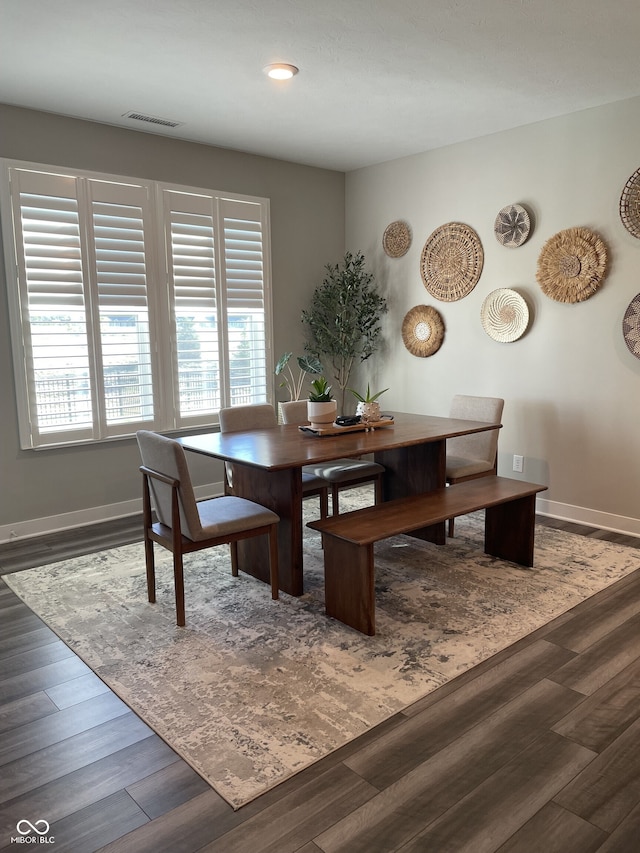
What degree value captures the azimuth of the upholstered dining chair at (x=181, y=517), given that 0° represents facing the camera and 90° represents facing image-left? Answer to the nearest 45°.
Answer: approximately 225°

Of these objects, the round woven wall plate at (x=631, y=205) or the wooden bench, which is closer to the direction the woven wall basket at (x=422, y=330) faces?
the wooden bench

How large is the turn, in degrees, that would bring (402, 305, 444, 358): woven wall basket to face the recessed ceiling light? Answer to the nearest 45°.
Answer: approximately 45° to its left

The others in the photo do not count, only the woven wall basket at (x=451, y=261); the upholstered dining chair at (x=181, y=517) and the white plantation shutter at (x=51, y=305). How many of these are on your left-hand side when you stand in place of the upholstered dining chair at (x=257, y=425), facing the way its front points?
1

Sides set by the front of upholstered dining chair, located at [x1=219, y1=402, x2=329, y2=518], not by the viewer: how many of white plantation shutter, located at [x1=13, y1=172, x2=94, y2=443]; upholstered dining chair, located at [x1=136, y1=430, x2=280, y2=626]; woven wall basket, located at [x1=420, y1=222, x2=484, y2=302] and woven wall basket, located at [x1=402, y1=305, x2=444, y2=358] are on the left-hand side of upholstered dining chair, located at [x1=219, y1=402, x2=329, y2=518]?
2

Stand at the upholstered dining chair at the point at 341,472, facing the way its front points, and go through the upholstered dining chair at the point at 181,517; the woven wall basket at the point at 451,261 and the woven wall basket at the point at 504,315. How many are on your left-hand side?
2

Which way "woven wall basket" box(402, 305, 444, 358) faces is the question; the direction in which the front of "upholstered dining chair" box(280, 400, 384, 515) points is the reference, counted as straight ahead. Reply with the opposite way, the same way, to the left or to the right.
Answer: to the right

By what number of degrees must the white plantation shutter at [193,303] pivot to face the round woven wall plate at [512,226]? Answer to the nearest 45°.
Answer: approximately 45° to its left

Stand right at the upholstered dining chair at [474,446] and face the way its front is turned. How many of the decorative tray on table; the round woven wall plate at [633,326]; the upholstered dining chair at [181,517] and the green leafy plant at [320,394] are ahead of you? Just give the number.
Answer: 3

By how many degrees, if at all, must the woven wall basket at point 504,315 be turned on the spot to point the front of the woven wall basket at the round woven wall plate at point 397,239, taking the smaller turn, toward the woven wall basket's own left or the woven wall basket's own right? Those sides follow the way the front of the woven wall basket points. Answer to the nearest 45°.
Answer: approximately 90° to the woven wall basket's own right

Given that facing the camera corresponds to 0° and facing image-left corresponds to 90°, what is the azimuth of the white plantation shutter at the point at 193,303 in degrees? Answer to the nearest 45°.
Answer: approximately 315°

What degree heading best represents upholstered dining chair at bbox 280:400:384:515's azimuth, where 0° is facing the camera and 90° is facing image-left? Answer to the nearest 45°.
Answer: approximately 315°

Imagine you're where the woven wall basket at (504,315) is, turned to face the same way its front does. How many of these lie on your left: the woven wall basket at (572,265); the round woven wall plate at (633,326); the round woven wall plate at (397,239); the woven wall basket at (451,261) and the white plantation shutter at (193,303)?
2

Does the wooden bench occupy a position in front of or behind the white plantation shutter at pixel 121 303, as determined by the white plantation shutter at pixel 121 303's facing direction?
in front

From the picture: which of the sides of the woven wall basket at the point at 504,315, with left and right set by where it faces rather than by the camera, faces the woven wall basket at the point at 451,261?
right

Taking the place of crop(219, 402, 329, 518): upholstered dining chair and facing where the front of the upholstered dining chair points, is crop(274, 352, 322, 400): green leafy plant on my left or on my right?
on my left

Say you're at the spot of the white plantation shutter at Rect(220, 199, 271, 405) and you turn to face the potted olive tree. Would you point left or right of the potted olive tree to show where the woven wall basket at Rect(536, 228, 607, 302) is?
right

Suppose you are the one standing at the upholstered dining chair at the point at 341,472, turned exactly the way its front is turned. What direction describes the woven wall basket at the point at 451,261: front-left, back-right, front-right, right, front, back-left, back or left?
left

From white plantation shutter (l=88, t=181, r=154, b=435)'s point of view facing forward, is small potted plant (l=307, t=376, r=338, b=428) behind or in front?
in front
